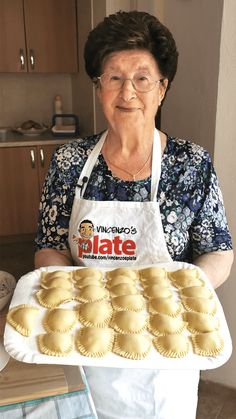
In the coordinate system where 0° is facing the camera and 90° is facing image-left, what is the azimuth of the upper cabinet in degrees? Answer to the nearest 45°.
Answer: approximately 0°

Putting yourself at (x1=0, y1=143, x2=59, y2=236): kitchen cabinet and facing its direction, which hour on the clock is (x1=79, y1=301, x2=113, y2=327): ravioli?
The ravioli is roughly at 12 o'clock from the kitchen cabinet.

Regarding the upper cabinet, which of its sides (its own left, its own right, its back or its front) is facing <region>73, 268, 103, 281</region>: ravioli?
front

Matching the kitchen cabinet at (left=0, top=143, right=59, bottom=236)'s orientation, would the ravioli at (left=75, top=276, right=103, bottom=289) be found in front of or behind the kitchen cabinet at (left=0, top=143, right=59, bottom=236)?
in front

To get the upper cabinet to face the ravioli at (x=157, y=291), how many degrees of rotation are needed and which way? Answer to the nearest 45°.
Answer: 0° — it already faces it

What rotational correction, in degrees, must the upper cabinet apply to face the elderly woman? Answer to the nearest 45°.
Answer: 0° — it already faces them

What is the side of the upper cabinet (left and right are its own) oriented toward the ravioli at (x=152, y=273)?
front

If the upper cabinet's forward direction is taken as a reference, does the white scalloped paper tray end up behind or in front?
in front

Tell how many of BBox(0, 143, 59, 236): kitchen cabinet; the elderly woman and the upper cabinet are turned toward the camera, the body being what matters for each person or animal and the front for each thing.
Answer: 3
